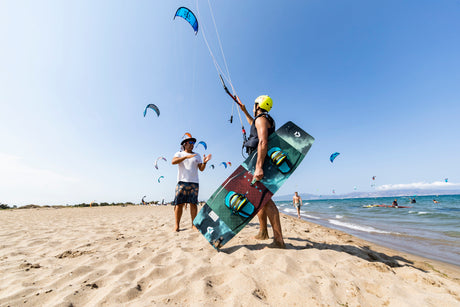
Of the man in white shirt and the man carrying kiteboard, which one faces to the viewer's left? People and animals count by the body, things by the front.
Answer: the man carrying kiteboard

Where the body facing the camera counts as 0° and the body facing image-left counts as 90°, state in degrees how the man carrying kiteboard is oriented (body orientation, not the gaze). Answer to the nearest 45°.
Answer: approximately 90°

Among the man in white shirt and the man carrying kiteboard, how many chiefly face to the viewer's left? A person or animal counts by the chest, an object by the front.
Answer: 1

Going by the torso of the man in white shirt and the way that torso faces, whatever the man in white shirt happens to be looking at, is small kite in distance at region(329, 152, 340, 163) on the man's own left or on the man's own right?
on the man's own left

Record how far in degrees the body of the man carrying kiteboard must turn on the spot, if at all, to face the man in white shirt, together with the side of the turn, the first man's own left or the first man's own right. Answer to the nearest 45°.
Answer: approximately 45° to the first man's own right
